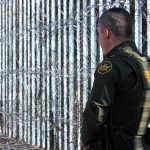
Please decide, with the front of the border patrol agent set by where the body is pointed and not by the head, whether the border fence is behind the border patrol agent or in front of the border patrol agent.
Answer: in front

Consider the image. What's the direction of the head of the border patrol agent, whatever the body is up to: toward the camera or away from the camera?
away from the camera

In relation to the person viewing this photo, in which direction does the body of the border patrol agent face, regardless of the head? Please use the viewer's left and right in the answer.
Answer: facing away from the viewer and to the left of the viewer
